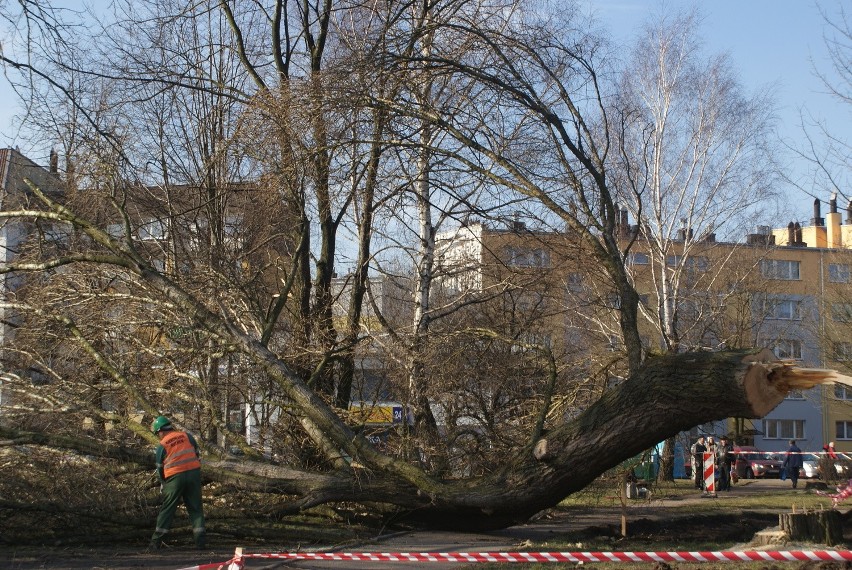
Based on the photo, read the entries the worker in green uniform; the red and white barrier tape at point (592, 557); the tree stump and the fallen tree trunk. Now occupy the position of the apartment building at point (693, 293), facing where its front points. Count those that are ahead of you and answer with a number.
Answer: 4

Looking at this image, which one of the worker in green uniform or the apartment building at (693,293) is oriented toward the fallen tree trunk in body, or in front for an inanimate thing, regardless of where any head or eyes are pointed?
the apartment building

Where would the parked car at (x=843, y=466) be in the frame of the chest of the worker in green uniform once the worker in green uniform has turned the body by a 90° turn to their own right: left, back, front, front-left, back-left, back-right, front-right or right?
front

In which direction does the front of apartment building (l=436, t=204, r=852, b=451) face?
toward the camera

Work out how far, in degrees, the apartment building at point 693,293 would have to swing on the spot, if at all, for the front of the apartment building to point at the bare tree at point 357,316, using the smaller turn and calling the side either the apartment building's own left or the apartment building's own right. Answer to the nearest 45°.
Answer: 0° — it already faces it

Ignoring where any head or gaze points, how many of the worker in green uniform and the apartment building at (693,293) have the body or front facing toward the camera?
1

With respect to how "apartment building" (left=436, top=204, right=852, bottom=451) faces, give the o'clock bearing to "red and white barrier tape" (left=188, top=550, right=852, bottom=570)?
The red and white barrier tape is roughly at 12 o'clock from the apartment building.

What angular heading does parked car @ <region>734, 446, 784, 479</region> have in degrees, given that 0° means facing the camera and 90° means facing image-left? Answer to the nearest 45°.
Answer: approximately 315°

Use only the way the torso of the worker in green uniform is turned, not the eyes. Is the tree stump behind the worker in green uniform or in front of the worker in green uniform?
behind

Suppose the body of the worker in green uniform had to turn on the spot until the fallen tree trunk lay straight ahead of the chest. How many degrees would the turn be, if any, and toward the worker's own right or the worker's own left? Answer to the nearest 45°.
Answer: approximately 135° to the worker's own right
